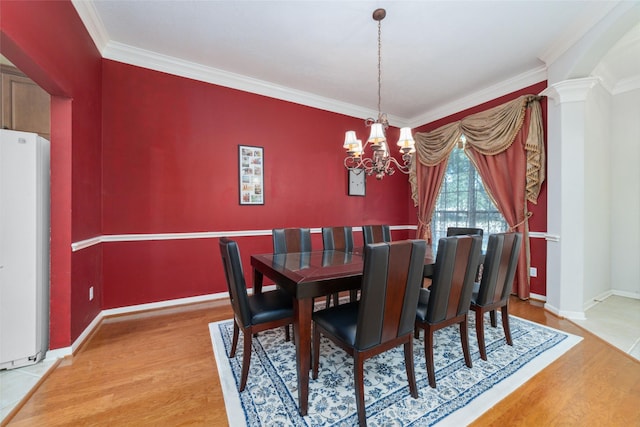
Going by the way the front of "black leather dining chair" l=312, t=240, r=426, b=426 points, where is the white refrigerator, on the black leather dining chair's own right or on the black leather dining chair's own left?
on the black leather dining chair's own left

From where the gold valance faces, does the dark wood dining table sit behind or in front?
in front

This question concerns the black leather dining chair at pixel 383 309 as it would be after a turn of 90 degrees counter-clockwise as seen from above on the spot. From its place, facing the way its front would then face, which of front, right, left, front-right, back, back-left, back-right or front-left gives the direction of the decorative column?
back

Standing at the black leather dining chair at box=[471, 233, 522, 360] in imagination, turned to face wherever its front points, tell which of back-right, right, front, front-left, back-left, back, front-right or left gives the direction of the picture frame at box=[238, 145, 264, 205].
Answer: front-left

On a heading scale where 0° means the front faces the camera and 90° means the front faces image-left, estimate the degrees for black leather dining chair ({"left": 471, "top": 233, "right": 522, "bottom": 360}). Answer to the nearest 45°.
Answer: approximately 135°

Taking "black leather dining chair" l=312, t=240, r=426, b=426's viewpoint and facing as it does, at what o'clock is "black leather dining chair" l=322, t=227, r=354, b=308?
"black leather dining chair" l=322, t=227, r=354, b=308 is roughly at 1 o'clock from "black leather dining chair" l=312, t=240, r=426, b=426.

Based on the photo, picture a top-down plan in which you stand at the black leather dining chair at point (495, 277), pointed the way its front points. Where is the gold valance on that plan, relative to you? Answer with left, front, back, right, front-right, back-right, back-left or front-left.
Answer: front-right

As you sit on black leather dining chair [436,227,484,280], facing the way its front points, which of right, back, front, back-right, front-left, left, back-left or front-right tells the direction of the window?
back-right

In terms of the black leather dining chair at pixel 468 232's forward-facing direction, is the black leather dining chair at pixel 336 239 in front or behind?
in front

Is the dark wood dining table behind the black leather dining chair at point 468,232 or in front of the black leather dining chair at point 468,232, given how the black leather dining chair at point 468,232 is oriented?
in front

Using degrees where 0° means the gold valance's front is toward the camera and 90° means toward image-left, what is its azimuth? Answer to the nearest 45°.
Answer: approximately 45°

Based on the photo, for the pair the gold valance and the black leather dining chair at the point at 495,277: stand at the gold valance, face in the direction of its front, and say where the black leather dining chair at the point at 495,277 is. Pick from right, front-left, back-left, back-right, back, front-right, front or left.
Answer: front-left
